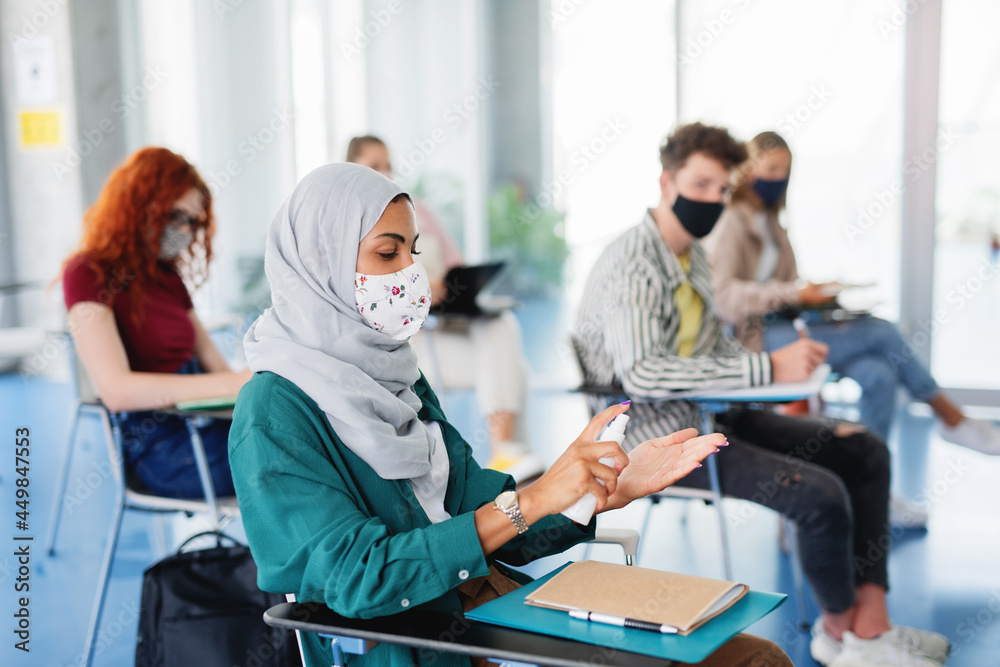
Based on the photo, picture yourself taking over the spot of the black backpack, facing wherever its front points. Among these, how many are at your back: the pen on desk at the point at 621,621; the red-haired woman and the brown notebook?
1

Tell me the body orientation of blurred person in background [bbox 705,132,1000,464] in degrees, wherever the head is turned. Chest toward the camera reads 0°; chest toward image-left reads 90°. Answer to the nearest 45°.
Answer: approximately 315°

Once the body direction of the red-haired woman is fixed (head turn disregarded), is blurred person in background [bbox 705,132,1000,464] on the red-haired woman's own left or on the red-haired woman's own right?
on the red-haired woman's own left

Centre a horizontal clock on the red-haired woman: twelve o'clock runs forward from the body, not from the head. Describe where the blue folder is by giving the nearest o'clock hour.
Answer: The blue folder is roughly at 1 o'clock from the red-haired woman.

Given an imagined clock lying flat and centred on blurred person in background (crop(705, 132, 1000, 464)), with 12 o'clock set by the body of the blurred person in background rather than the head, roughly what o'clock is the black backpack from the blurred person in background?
The black backpack is roughly at 2 o'clock from the blurred person in background.

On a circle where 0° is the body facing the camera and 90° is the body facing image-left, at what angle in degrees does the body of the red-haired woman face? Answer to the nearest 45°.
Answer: approximately 315°

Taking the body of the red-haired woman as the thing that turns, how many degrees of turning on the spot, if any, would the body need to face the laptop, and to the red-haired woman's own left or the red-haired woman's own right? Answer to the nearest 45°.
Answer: approximately 90° to the red-haired woman's own left

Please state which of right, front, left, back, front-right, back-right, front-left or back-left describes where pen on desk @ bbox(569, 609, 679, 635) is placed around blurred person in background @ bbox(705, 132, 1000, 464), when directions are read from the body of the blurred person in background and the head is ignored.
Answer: front-right
